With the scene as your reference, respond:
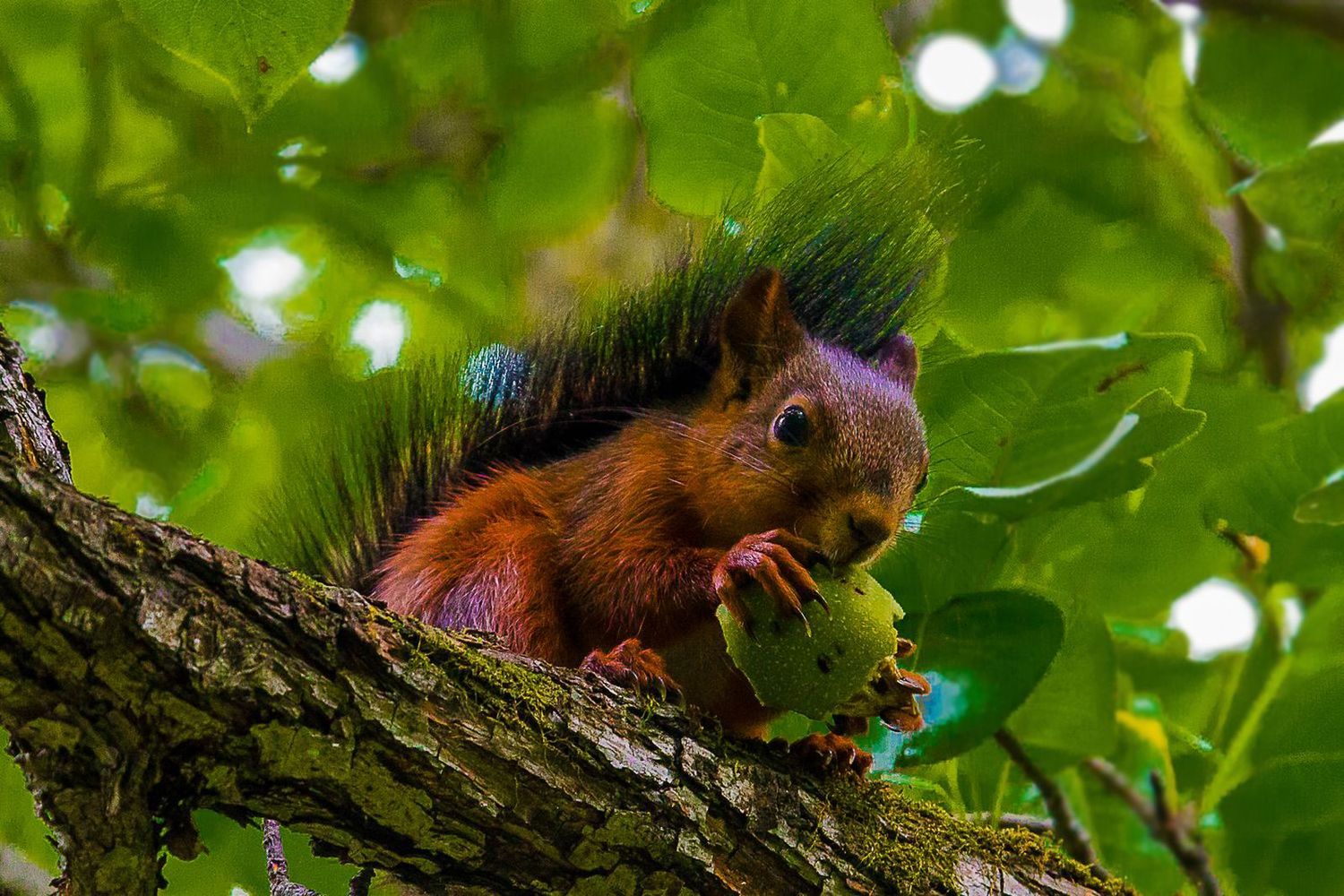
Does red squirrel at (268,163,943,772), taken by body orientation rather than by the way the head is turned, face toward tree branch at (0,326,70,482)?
no

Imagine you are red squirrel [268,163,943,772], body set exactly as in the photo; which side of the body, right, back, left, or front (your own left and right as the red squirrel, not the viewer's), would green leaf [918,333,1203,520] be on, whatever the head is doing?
front

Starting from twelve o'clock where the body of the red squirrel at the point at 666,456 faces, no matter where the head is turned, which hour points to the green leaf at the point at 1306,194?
The green leaf is roughly at 11 o'clock from the red squirrel.

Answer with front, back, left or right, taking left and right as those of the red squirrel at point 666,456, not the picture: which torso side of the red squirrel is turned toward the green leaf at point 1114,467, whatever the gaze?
front

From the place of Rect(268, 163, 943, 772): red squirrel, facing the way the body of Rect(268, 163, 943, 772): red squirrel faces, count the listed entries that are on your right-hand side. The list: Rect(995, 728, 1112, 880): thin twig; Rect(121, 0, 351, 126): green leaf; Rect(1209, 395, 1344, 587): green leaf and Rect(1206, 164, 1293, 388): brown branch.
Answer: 0

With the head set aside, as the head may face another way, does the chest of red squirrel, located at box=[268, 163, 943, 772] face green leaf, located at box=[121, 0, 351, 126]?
no

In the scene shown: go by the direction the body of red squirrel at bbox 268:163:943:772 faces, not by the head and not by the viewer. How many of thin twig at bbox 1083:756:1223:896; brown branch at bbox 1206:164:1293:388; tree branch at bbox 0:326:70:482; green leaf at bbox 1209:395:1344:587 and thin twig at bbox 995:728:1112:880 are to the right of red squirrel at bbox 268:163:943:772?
1

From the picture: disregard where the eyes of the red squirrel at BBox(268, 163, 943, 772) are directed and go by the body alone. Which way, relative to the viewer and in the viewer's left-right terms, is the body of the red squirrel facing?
facing the viewer and to the right of the viewer

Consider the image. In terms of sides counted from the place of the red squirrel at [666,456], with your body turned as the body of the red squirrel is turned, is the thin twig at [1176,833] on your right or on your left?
on your left

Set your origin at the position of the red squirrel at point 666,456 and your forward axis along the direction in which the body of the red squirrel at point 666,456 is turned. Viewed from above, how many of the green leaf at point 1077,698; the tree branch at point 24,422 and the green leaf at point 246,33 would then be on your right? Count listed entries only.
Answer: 2

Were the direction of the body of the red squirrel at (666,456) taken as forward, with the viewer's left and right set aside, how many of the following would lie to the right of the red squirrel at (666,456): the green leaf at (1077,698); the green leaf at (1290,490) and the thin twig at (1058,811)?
0

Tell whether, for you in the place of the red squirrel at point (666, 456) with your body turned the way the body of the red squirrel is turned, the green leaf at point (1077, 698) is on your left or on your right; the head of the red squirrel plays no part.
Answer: on your left
